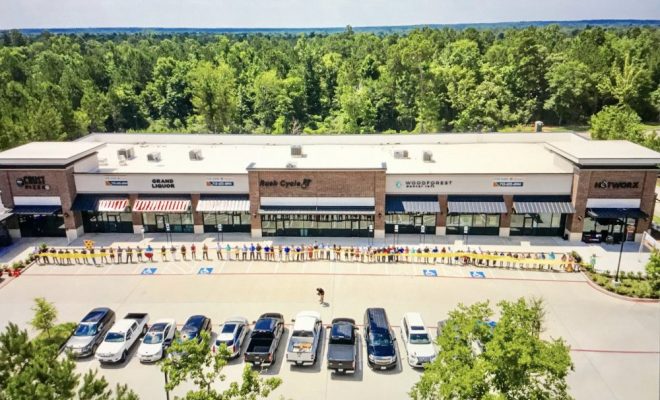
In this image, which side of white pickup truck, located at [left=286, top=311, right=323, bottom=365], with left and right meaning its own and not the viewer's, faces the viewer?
back

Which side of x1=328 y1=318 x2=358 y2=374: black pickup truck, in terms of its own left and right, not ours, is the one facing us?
back

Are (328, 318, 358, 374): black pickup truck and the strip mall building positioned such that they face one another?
yes

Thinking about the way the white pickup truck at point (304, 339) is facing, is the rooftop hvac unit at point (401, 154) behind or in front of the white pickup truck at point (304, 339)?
in front

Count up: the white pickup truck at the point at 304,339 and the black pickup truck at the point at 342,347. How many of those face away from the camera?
2

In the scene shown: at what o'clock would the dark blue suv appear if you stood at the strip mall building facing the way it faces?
The dark blue suv is roughly at 12 o'clock from the strip mall building.

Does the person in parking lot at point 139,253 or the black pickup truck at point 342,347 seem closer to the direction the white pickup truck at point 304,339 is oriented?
the person in parking lot

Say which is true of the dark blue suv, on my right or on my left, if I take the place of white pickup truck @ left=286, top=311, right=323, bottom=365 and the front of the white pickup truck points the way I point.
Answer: on my right

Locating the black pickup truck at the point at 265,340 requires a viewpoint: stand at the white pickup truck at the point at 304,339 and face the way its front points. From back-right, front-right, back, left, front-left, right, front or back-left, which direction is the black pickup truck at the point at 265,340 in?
left
